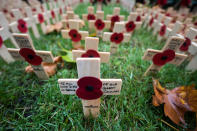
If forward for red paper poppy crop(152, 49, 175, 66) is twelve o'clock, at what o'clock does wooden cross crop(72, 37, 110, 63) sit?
The wooden cross is roughly at 2 o'clock from the red paper poppy.

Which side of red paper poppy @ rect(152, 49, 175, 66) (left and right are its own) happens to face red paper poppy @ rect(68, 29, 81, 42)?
right

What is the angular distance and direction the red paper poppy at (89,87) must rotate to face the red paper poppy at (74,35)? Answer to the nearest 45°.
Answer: approximately 180°

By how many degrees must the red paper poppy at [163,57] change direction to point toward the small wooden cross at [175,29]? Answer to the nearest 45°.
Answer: approximately 180°

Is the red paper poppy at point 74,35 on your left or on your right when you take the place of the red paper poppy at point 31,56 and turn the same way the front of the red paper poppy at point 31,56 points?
on your left

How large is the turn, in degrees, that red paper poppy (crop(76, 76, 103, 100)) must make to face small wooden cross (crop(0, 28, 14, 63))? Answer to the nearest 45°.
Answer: approximately 135° to its right

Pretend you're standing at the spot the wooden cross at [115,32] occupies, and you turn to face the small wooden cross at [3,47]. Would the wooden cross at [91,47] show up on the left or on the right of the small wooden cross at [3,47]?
left

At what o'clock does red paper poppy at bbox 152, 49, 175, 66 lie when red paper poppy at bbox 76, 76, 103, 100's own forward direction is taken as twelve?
red paper poppy at bbox 152, 49, 175, 66 is roughly at 8 o'clock from red paper poppy at bbox 76, 76, 103, 100.

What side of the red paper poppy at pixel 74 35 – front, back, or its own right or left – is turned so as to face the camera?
front

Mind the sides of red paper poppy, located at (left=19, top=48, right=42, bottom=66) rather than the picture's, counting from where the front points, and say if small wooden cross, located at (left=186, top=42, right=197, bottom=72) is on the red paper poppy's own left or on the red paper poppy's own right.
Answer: on the red paper poppy's own left

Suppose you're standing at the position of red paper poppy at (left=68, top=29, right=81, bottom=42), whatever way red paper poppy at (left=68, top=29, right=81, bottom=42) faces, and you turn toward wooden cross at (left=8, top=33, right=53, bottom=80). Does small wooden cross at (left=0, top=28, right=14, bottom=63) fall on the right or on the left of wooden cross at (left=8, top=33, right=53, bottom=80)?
right

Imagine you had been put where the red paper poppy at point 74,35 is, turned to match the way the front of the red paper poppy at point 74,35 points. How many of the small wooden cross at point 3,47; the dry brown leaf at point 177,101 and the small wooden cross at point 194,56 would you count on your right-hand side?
1

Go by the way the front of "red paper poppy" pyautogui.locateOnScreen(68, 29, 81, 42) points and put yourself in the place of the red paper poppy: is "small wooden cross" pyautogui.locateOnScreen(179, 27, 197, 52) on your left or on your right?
on your left

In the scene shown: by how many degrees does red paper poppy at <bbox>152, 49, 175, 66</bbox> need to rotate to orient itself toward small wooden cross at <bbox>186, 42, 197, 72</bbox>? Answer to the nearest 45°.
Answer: approximately 135° to its left

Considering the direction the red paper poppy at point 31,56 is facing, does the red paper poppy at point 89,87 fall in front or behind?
in front

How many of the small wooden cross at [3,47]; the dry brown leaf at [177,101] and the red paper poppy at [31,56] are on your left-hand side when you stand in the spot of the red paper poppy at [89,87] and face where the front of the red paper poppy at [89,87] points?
1
